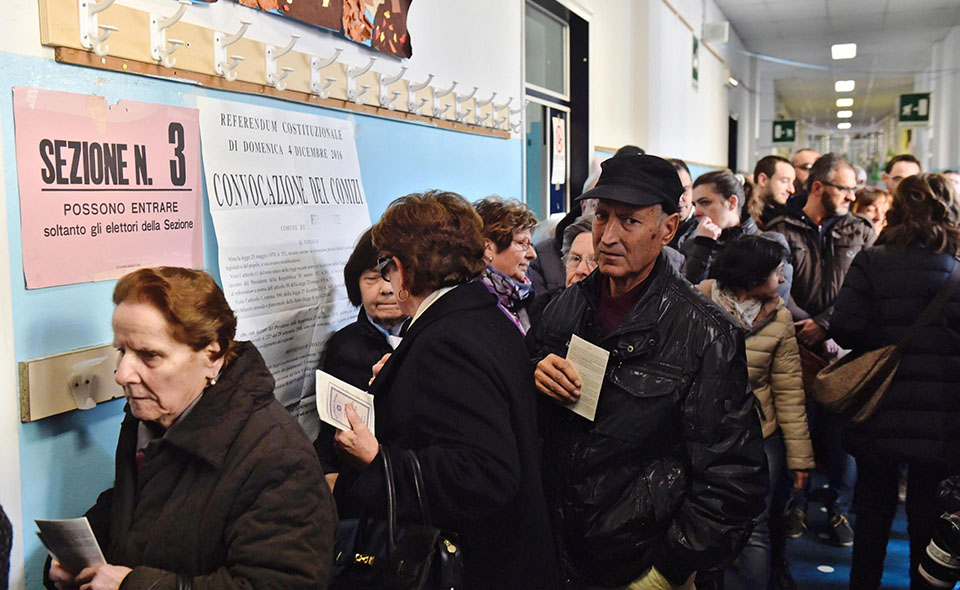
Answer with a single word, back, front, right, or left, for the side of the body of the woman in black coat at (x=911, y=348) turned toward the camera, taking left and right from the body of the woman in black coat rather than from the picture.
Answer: back

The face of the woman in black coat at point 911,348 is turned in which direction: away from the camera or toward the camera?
away from the camera

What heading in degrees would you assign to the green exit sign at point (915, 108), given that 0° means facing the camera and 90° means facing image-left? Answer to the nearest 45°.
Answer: approximately 0°

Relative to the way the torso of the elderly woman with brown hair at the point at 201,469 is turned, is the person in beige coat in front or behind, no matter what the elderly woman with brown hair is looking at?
behind

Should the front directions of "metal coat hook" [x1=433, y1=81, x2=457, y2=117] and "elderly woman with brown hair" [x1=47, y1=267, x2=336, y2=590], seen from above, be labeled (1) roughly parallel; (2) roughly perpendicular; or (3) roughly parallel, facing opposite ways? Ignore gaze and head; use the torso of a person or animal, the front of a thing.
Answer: roughly perpendicular

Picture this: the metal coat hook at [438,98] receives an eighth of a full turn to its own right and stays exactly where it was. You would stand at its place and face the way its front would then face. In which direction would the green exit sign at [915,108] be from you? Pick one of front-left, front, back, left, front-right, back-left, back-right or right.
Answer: back-left

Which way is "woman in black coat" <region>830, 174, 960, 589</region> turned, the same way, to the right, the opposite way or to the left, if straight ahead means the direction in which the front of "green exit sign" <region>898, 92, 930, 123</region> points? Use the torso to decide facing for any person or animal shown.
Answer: the opposite way

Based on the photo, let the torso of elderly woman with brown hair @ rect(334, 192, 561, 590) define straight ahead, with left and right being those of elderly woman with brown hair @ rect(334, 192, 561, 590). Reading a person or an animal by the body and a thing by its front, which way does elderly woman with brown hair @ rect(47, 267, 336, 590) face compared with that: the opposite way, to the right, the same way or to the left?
to the left

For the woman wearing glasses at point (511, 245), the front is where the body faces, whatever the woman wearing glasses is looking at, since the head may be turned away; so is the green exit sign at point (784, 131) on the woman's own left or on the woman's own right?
on the woman's own left

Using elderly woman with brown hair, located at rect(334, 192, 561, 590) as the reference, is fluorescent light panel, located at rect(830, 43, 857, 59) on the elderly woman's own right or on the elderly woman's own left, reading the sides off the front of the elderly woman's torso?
on the elderly woman's own right

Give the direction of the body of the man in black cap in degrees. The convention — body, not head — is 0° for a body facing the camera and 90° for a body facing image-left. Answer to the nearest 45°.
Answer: approximately 45°

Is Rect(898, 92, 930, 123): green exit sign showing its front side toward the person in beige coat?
yes

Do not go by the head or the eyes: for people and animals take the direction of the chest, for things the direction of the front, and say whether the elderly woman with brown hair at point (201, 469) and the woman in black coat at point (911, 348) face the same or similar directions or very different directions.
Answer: very different directions
